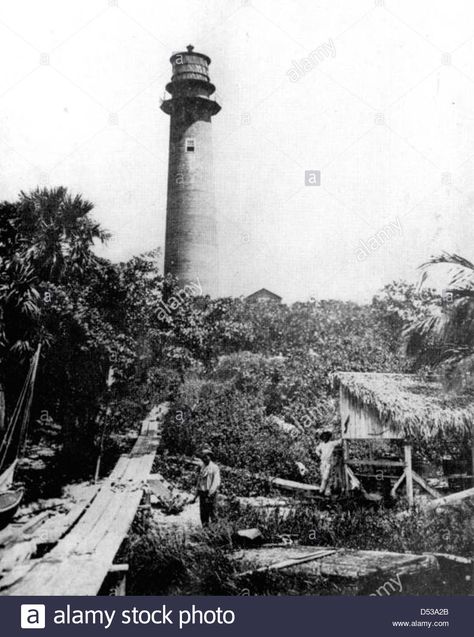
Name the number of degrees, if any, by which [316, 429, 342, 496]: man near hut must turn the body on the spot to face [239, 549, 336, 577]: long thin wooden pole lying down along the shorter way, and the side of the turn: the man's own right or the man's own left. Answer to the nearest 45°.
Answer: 0° — they already face it

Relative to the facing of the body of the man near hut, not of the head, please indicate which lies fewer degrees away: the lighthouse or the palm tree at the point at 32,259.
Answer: the palm tree

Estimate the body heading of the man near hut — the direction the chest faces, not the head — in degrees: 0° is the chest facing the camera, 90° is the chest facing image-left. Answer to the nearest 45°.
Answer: approximately 0°

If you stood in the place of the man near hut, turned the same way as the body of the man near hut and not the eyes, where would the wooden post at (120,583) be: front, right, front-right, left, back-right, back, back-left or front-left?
front-right

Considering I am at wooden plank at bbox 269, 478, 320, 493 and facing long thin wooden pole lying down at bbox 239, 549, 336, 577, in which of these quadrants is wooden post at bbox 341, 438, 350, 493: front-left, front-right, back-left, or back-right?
back-left

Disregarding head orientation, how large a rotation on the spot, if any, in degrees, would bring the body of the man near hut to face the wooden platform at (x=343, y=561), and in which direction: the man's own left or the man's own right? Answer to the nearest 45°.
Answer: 0° — they already face it

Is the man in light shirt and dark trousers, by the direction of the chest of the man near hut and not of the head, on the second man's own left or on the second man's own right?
on the second man's own right

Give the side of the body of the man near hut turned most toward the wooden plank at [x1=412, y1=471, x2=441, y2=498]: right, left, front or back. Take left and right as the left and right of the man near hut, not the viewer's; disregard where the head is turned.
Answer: left
